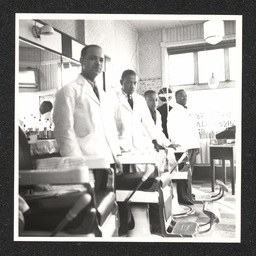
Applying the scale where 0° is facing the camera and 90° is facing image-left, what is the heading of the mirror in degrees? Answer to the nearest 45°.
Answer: approximately 315°

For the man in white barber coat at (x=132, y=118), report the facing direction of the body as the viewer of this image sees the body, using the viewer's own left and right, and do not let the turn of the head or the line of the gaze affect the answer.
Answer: facing the viewer and to the right of the viewer

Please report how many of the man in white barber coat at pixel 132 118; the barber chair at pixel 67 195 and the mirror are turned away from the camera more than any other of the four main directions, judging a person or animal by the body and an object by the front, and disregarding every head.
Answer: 0
